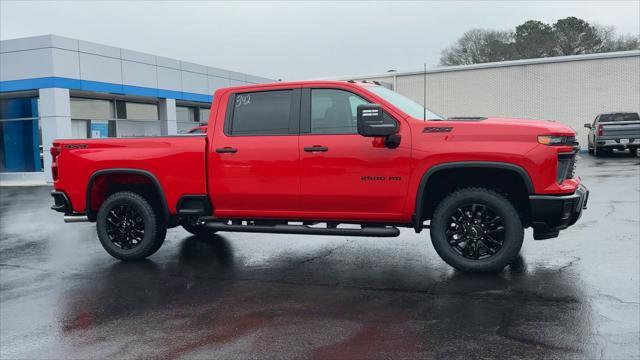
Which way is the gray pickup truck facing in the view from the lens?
facing away from the viewer

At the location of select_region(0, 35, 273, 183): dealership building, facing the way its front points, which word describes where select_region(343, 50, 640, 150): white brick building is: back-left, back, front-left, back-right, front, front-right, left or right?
front-left

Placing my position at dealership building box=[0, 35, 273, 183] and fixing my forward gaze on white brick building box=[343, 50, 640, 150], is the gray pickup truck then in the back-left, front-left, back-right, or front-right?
front-right

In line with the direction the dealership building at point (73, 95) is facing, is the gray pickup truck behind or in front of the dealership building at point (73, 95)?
in front

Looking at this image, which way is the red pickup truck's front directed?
to the viewer's right

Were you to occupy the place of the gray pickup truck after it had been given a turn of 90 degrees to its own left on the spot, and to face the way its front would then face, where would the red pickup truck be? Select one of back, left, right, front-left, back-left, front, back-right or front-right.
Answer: left

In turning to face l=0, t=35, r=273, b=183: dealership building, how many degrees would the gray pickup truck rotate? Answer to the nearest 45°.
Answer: approximately 135° to its left

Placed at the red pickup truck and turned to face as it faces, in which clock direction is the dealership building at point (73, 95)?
The dealership building is roughly at 8 o'clock from the red pickup truck.

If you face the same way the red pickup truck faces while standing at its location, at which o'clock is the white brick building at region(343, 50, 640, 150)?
The white brick building is roughly at 10 o'clock from the red pickup truck.

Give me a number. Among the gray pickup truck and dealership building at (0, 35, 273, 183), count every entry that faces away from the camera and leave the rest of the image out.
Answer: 1

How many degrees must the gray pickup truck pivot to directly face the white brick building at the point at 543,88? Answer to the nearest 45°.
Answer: approximately 45° to its left

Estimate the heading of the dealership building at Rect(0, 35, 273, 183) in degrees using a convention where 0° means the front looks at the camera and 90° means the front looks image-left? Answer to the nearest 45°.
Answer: approximately 315°

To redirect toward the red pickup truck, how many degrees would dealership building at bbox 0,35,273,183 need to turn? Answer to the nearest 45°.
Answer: approximately 45° to its right
